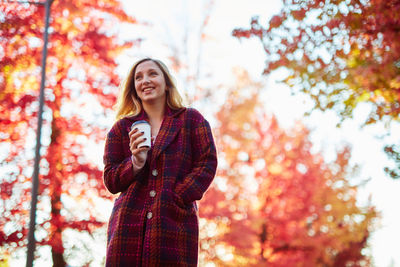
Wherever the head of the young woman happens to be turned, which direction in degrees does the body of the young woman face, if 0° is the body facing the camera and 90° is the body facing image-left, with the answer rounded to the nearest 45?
approximately 0°

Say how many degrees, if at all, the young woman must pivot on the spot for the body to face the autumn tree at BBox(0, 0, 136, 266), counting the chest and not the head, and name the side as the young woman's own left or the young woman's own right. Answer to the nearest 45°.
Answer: approximately 180°

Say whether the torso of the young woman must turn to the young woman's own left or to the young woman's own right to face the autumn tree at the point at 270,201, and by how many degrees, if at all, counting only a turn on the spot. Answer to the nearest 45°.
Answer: approximately 180°

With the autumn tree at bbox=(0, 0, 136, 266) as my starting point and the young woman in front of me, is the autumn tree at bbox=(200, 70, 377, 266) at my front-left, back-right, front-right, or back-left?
back-left
